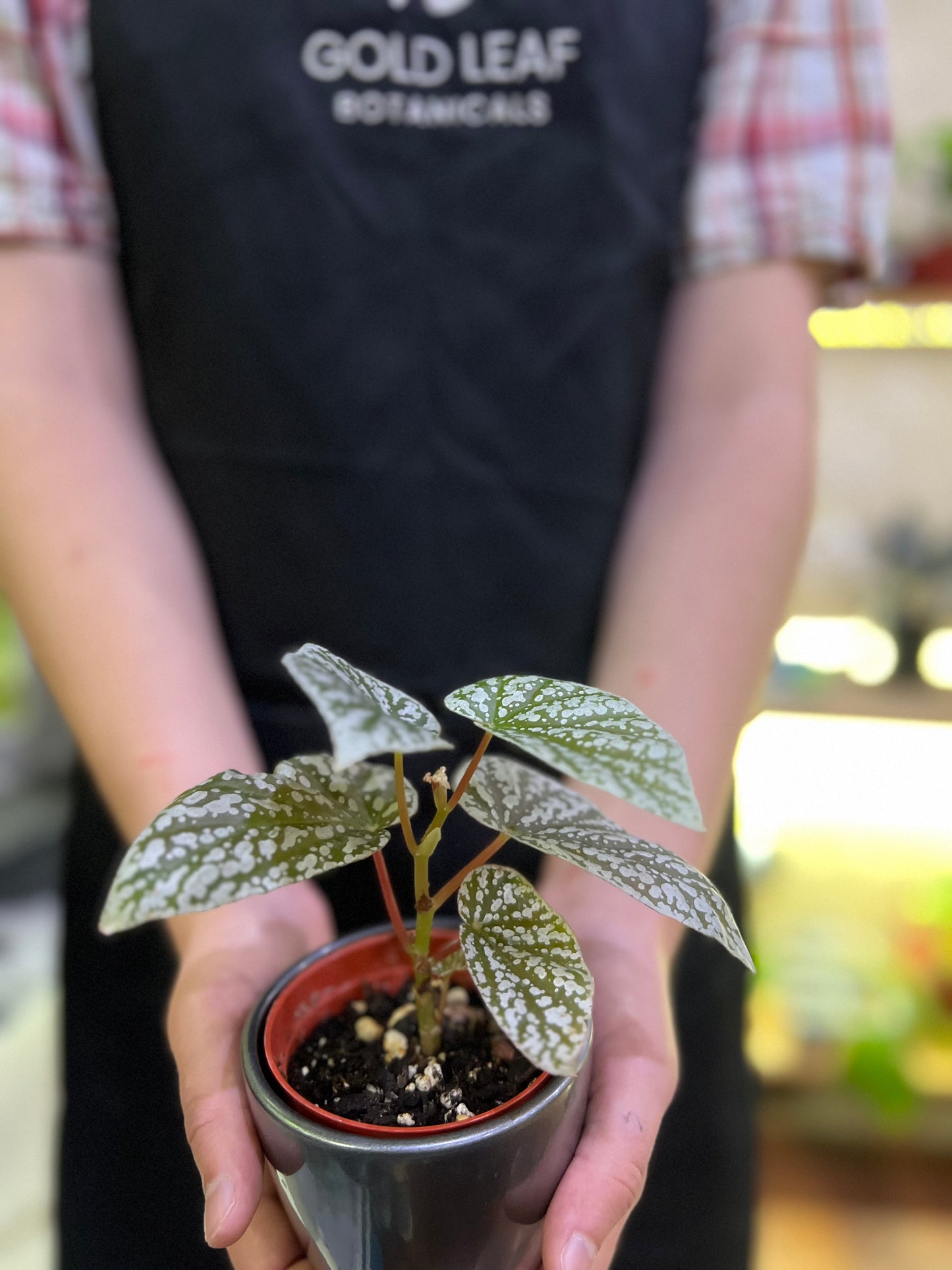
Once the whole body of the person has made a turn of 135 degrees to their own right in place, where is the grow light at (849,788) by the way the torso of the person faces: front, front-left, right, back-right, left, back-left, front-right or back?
right

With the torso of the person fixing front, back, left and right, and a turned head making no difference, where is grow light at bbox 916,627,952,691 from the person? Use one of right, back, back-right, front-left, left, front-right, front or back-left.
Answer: back-left

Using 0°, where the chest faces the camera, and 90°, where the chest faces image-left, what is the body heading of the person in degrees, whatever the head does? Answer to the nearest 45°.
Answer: approximately 0°

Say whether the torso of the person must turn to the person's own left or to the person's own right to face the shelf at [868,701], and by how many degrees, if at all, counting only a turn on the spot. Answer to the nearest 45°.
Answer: approximately 135° to the person's own left

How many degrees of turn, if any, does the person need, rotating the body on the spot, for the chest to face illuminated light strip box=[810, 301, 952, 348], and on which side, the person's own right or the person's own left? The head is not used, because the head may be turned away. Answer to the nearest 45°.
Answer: approximately 135° to the person's own left

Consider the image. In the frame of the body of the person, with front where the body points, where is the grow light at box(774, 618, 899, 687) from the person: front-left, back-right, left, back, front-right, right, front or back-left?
back-left
